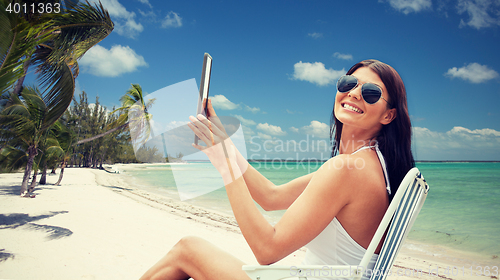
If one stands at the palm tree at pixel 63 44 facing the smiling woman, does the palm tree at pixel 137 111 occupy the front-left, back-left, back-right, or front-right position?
back-left

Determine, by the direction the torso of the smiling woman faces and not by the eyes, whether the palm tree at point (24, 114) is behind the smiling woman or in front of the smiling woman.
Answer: in front

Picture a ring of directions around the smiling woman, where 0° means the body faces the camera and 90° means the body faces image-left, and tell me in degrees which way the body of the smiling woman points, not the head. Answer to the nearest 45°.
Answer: approximately 90°

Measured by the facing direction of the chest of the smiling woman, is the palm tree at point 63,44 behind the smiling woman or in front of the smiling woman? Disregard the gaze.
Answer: in front

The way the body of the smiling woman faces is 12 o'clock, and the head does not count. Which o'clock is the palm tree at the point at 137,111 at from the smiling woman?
The palm tree is roughly at 2 o'clock from the smiling woman.
